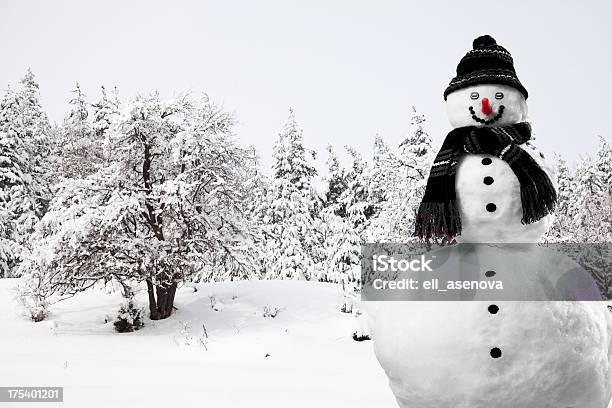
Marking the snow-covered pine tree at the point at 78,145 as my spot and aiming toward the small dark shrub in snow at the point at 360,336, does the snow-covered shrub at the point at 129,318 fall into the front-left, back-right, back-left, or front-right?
front-right

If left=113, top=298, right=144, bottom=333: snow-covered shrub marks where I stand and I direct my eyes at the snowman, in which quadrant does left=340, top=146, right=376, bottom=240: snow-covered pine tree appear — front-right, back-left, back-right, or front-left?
back-left

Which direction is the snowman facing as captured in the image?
toward the camera

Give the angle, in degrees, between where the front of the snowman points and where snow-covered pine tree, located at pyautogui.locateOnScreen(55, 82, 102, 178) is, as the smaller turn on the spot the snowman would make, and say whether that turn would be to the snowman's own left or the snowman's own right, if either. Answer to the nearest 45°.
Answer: approximately 135° to the snowman's own right

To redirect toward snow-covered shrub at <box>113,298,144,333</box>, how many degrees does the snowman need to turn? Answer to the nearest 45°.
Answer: approximately 135° to its right

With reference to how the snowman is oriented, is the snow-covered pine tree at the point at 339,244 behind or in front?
behind

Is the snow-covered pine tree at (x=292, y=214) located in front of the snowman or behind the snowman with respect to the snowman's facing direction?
behind

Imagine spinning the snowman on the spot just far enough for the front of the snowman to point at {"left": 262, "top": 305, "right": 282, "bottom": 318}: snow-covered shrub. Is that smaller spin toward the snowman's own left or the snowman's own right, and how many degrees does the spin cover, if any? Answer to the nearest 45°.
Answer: approximately 135° to the snowman's own right

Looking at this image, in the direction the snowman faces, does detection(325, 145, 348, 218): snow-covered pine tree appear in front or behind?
behind

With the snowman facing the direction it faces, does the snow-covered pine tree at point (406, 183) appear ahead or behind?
behind

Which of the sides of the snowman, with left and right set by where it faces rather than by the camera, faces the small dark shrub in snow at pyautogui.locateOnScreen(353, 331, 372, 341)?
back
